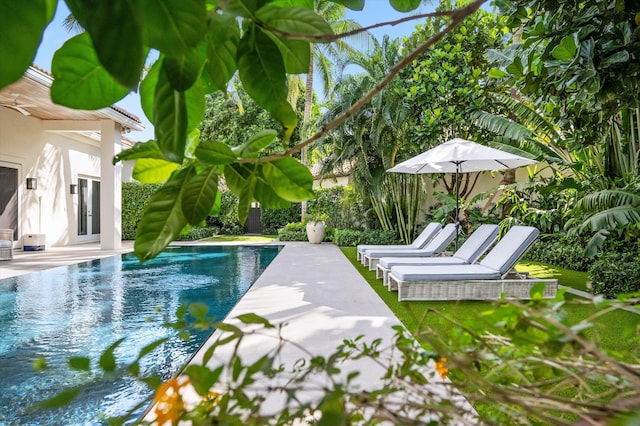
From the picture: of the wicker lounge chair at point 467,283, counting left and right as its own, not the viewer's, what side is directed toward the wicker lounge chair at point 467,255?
right

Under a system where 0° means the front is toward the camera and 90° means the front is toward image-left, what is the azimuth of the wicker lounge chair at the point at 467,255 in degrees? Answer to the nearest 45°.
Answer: approximately 90°

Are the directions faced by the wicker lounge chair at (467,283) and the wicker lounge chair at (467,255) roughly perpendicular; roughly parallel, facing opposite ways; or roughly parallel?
roughly parallel

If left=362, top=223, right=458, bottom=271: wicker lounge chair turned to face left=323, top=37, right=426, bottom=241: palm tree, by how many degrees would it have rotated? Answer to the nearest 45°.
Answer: approximately 90° to its right

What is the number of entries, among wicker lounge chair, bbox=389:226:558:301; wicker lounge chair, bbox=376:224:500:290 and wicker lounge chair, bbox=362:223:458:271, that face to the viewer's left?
3

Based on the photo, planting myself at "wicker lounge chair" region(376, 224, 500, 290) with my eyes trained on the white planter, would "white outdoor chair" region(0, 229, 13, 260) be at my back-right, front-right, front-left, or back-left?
front-left

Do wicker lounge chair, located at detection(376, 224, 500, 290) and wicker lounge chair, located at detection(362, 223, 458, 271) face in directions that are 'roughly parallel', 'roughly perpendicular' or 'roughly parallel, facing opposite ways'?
roughly parallel

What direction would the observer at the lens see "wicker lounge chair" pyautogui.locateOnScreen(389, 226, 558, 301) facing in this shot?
facing to the left of the viewer

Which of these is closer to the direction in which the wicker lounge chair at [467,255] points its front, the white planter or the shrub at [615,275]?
the white planter

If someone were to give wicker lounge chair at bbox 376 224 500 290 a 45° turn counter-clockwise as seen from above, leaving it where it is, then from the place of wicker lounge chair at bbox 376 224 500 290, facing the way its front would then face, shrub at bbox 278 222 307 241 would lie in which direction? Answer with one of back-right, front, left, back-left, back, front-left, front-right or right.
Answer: right

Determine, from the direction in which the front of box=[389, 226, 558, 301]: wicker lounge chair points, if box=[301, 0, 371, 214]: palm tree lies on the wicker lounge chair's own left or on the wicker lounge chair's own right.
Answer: on the wicker lounge chair's own right

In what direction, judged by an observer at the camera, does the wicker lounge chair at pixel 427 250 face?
facing to the left of the viewer

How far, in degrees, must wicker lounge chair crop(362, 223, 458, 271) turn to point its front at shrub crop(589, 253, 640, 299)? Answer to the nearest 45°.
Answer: approximately 135° to its left

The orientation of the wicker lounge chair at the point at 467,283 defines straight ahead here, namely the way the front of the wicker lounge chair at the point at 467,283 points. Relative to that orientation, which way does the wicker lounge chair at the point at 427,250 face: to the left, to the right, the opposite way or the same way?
the same way

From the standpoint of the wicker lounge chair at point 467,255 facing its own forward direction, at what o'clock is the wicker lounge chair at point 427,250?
the wicker lounge chair at point 427,250 is roughly at 2 o'clock from the wicker lounge chair at point 467,255.

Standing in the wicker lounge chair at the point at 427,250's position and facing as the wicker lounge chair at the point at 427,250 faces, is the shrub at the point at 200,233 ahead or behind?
ahead
